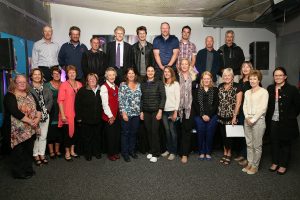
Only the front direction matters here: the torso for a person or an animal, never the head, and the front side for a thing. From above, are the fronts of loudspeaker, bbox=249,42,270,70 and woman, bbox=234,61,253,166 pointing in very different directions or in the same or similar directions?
same or similar directions

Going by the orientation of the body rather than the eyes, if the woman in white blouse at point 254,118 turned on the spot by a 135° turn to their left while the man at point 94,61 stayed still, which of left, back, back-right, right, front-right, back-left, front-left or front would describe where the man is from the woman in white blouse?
back

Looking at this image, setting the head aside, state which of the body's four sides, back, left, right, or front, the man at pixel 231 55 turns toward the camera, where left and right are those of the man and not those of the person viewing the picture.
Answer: front

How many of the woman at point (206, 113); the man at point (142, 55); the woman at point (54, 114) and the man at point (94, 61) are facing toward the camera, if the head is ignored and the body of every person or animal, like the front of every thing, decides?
4

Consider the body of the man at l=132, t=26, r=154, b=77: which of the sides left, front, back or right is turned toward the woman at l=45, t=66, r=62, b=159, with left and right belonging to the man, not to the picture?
right

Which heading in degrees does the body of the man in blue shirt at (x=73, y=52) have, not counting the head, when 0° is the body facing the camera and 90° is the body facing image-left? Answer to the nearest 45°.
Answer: approximately 0°

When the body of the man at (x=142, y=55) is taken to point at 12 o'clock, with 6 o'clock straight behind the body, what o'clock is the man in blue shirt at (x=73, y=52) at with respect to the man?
The man in blue shirt is roughly at 3 o'clock from the man.

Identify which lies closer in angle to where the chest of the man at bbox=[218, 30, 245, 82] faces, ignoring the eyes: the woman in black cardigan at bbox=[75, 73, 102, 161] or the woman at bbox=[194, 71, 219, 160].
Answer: the woman

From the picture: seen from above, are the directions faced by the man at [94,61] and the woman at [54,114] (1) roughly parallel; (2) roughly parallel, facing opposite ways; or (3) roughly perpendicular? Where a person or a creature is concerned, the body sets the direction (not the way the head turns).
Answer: roughly parallel

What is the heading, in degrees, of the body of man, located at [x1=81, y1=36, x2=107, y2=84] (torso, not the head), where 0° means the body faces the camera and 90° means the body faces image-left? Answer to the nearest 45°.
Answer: approximately 0°

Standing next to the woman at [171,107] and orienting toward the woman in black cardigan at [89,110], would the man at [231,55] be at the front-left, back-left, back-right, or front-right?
back-right

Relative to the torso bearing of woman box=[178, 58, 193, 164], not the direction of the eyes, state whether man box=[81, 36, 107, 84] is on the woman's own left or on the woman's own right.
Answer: on the woman's own right

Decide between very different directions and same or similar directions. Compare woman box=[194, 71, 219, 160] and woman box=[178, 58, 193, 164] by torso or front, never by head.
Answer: same or similar directions

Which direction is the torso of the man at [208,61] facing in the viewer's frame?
toward the camera
